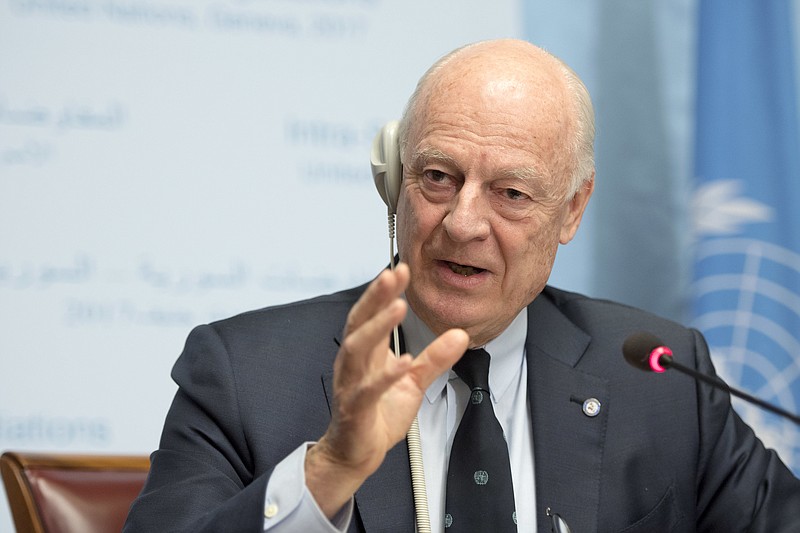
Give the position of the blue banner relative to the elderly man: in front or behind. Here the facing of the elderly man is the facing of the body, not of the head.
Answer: behind

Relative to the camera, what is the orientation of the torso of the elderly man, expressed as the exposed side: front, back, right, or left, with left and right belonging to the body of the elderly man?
front

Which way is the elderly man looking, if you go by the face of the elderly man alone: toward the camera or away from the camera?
toward the camera
